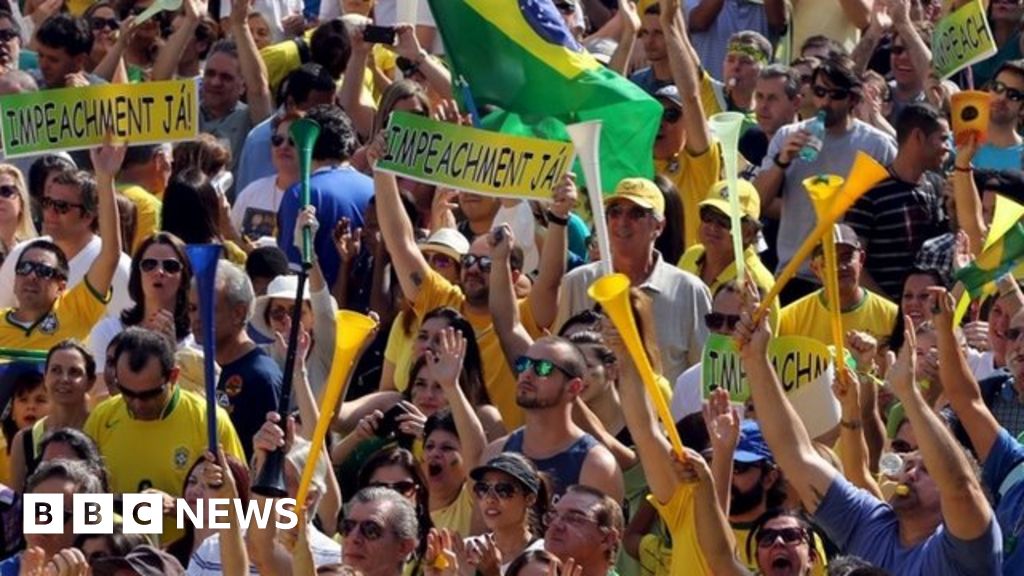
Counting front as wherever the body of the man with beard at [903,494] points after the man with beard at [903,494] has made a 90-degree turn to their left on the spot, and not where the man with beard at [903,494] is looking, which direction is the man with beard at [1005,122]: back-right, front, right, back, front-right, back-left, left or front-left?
back-left

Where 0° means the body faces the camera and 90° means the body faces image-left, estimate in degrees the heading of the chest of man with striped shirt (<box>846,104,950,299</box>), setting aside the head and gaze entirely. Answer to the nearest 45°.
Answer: approximately 315°

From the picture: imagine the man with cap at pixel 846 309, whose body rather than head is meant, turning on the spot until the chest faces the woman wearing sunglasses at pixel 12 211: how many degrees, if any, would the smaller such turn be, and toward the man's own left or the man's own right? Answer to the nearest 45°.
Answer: approximately 90° to the man's own right

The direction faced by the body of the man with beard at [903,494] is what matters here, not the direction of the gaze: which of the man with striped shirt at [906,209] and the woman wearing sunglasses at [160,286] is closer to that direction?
the woman wearing sunglasses

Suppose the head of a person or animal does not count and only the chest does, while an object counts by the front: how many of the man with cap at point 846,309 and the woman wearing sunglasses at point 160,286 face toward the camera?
2

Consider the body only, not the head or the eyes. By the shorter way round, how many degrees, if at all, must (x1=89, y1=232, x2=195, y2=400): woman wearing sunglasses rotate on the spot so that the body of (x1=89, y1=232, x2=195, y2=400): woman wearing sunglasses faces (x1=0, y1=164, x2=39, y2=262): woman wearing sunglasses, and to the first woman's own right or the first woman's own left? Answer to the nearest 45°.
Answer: approximately 135° to the first woman's own right
